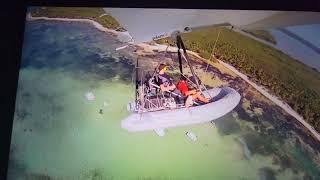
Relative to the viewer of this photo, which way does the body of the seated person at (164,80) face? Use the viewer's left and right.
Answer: facing to the right of the viewer

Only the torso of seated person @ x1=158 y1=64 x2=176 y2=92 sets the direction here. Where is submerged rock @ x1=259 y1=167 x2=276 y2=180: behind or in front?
in front

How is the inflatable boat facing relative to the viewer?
to the viewer's right

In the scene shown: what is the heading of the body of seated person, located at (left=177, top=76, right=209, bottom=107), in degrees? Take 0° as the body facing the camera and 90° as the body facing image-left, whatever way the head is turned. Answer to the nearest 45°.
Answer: approximately 270°
